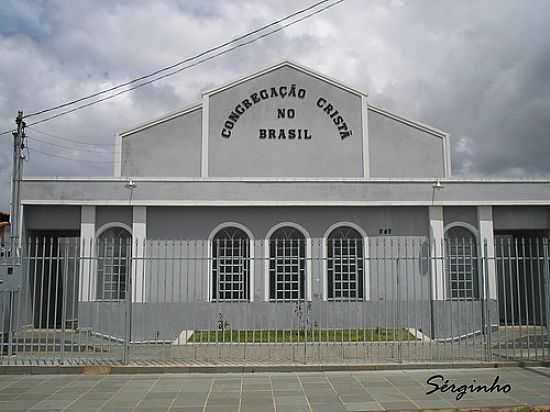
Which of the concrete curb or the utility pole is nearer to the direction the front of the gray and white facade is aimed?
the concrete curb

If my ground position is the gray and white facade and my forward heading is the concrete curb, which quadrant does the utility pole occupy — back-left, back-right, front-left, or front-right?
front-right

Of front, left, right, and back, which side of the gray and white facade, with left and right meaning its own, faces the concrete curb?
front

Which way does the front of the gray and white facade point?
toward the camera

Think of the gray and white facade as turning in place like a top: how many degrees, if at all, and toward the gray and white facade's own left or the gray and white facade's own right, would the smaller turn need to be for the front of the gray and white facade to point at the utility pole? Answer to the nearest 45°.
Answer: approximately 90° to the gray and white facade's own right
